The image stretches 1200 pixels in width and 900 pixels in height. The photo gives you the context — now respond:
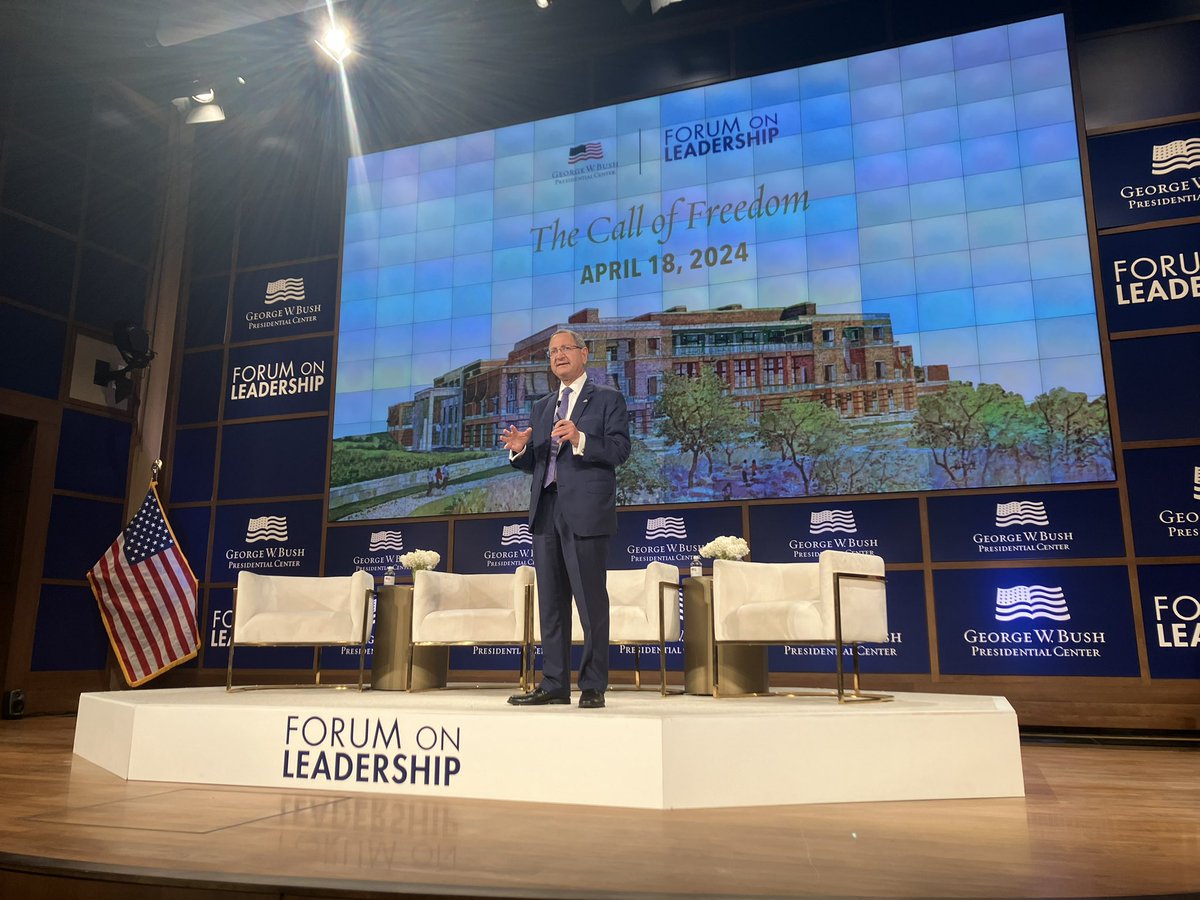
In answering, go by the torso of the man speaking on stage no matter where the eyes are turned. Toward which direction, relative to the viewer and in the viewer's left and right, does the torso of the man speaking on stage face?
facing the viewer and to the left of the viewer

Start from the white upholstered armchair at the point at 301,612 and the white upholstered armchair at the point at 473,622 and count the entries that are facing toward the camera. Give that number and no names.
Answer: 2

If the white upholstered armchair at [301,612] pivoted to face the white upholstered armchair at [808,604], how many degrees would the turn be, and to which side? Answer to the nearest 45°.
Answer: approximately 45° to its left

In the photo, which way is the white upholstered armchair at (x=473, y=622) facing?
toward the camera

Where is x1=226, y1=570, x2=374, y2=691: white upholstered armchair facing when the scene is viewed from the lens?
facing the viewer

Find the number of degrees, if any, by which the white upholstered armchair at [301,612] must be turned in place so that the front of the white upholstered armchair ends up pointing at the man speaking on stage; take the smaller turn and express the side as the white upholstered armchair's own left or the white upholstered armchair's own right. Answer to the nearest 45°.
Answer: approximately 45° to the white upholstered armchair's own left

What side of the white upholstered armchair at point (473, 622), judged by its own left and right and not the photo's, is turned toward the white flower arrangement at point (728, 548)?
left

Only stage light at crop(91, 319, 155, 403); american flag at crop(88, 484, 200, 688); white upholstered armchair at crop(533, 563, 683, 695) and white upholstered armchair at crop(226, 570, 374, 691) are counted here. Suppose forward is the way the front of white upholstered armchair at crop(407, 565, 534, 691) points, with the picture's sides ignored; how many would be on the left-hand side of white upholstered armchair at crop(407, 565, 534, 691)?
1

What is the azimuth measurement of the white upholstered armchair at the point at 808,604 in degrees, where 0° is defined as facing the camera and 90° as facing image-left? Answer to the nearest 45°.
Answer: approximately 45°
